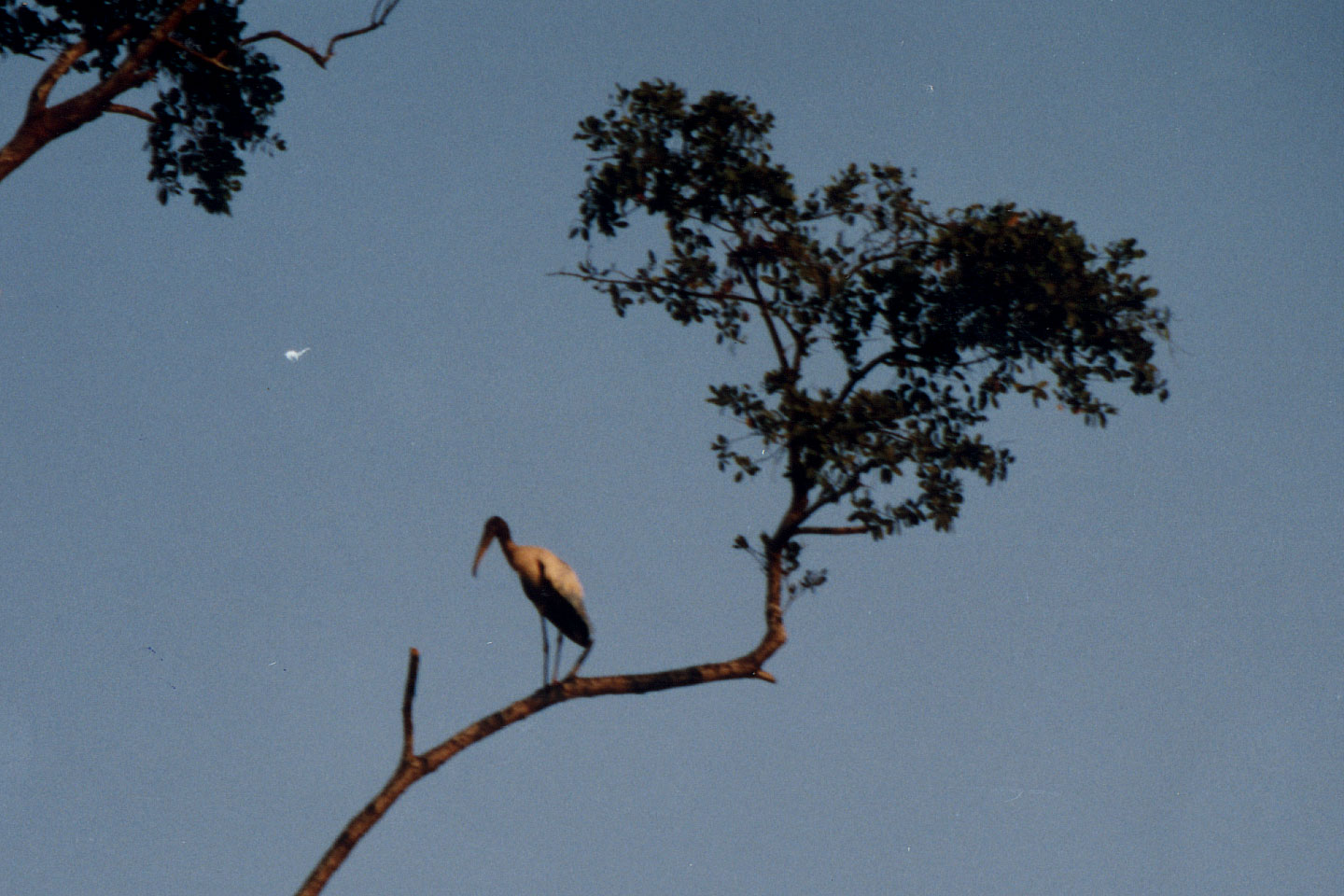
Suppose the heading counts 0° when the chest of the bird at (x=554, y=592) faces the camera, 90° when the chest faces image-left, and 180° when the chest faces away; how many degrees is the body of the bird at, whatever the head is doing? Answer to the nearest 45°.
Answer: approximately 90°
